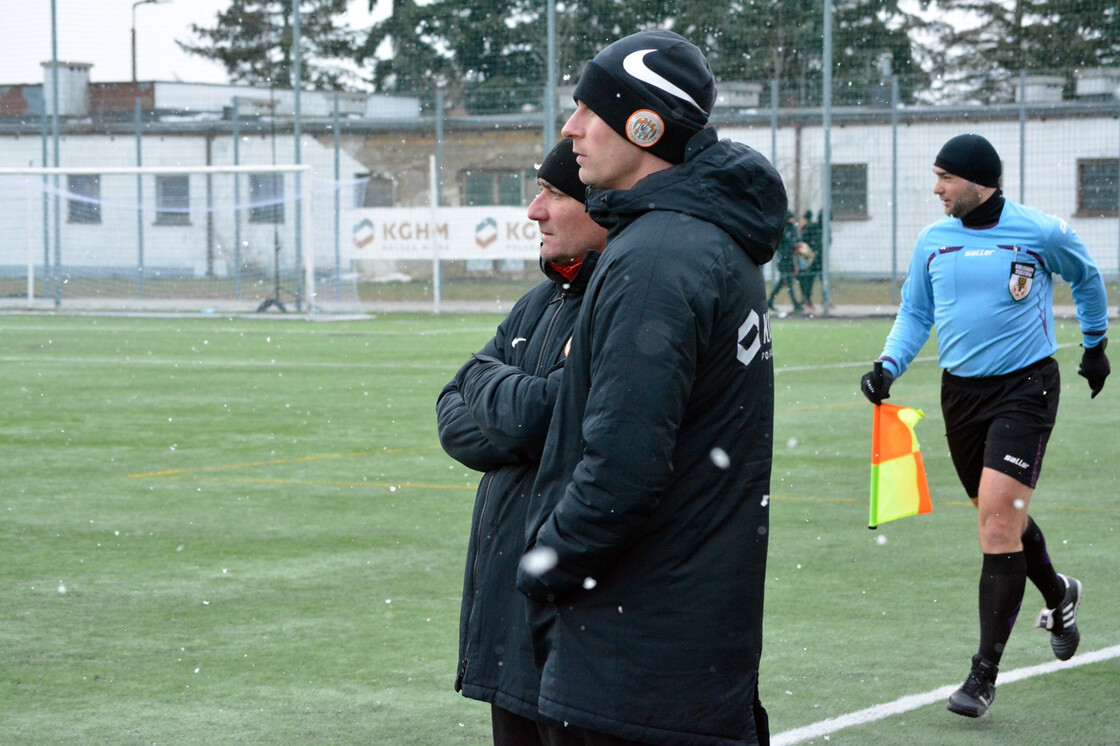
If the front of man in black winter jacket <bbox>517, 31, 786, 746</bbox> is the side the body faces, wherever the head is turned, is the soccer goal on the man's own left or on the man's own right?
on the man's own right

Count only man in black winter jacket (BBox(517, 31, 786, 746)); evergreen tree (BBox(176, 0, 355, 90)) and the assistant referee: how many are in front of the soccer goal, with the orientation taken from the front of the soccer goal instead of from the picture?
2

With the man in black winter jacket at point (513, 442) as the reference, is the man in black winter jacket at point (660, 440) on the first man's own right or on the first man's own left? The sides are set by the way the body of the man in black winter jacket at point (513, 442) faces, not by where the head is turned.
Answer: on the first man's own left

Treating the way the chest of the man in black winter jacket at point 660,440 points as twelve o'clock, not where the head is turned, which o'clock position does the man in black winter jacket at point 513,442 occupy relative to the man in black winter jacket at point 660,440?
the man in black winter jacket at point 513,442 is roughly at 2 o'clock from the man in black winter jacket at point 660,440.

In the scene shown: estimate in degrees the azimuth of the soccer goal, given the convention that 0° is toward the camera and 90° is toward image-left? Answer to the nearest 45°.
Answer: approximately 0°

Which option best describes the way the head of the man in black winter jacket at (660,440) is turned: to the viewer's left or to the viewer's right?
to the viewer's left

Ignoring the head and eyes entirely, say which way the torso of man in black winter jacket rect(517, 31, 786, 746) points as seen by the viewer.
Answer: to the viewer's left

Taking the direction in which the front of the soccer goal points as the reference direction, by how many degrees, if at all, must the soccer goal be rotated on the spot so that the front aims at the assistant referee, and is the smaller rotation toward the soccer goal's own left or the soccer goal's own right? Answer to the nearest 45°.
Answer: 0° — it already faces them

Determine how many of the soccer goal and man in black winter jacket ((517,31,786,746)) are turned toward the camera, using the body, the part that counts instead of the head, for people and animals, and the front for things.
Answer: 1

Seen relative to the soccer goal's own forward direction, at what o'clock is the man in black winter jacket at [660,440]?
The man in black winter jacket is roughly at 12 o'clock from the soccer goal.

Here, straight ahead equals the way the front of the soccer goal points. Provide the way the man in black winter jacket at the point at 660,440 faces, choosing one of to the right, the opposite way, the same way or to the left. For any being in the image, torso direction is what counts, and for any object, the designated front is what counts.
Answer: to the right
